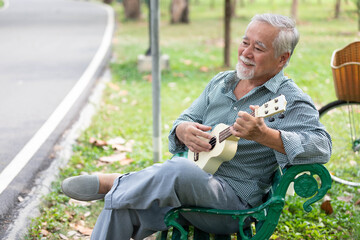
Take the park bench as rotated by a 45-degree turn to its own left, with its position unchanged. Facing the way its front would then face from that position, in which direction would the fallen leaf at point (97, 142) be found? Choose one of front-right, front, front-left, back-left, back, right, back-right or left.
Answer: right

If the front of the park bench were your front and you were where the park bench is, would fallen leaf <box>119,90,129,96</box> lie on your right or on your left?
on your right

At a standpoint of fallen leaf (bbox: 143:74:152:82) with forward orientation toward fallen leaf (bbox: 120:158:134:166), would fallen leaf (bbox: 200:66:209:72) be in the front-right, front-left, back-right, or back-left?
back-left

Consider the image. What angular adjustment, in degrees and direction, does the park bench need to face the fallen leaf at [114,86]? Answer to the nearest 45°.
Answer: approximately 45° to its right

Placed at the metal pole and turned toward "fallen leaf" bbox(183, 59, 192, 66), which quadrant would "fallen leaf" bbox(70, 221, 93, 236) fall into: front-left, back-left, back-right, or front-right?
back-left

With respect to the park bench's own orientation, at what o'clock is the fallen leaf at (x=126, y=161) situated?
The fallen leaf is roughly at 2 o'clock from the park bench.

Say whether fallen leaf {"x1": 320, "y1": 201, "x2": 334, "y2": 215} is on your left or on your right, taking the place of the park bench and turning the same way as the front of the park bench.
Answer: on your right

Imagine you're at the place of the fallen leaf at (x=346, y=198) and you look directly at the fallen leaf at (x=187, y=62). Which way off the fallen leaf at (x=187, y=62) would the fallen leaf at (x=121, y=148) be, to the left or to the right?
left

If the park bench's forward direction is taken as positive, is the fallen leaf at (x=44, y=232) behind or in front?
in front

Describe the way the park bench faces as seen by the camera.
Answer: facing to the left of the viewer

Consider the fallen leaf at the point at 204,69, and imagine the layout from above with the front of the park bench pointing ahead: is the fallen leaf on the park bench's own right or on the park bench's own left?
on the park bench's own right

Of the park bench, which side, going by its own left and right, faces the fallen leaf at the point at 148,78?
right
